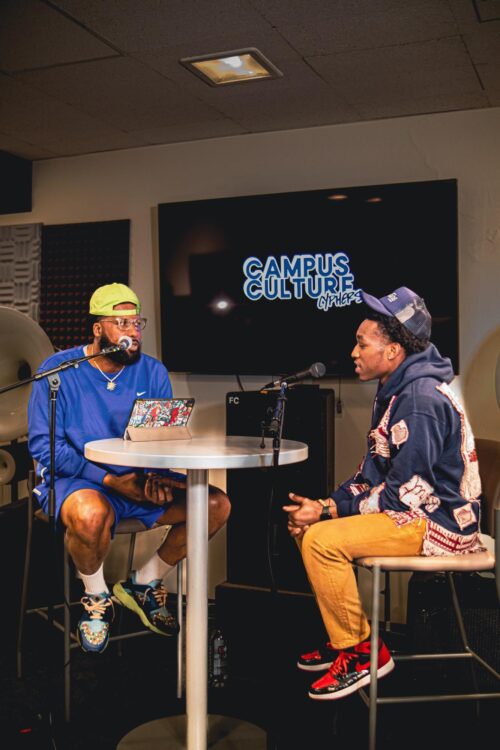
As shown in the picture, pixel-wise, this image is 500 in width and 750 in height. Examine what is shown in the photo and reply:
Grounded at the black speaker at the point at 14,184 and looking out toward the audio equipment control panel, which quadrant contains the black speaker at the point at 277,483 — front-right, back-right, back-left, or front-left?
front-left

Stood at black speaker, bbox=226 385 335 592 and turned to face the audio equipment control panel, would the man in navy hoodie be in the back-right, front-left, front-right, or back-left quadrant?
front-left

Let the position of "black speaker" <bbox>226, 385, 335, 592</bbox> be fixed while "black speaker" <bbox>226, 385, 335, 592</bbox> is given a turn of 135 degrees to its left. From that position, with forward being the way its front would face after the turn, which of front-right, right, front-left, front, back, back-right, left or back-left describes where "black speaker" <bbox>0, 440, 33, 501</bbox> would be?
back-left

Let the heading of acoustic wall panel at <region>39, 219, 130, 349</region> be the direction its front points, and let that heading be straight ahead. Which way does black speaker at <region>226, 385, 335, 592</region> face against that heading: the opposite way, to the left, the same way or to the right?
the same way

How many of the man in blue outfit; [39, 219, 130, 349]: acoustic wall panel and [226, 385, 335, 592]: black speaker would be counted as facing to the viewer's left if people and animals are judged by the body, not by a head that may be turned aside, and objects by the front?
0

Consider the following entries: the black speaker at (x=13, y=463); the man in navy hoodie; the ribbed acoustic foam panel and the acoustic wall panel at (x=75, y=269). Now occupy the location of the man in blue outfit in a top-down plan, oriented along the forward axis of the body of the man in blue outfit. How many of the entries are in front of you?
1

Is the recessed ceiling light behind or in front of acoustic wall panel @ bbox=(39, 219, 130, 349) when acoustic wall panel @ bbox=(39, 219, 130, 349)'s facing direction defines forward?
in front

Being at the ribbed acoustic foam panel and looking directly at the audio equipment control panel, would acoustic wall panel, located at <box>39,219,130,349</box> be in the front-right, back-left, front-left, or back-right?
front-left

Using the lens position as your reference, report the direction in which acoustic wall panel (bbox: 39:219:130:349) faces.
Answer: facing the viewer

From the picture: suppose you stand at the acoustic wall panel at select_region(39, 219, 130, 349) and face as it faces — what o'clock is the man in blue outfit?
The man in blue outfit is roughly at 12 o'clock from the acoustic wall panel.

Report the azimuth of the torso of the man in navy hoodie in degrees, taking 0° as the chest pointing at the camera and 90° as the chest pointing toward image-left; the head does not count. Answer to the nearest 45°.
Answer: approximately 90°

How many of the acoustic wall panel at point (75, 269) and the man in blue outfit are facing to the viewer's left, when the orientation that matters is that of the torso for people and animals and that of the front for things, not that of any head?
0

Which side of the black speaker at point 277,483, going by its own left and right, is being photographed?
front

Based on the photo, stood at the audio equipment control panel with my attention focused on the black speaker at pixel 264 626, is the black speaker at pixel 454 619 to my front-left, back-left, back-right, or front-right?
front-right

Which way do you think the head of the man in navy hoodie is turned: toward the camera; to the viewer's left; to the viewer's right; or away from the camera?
to the viewer's left

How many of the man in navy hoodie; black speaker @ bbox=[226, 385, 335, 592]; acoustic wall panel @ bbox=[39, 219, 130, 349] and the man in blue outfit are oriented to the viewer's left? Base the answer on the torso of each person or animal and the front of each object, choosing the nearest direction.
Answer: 1

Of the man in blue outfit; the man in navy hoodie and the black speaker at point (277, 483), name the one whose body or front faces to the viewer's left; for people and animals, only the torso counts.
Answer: the man in navy hoodie
